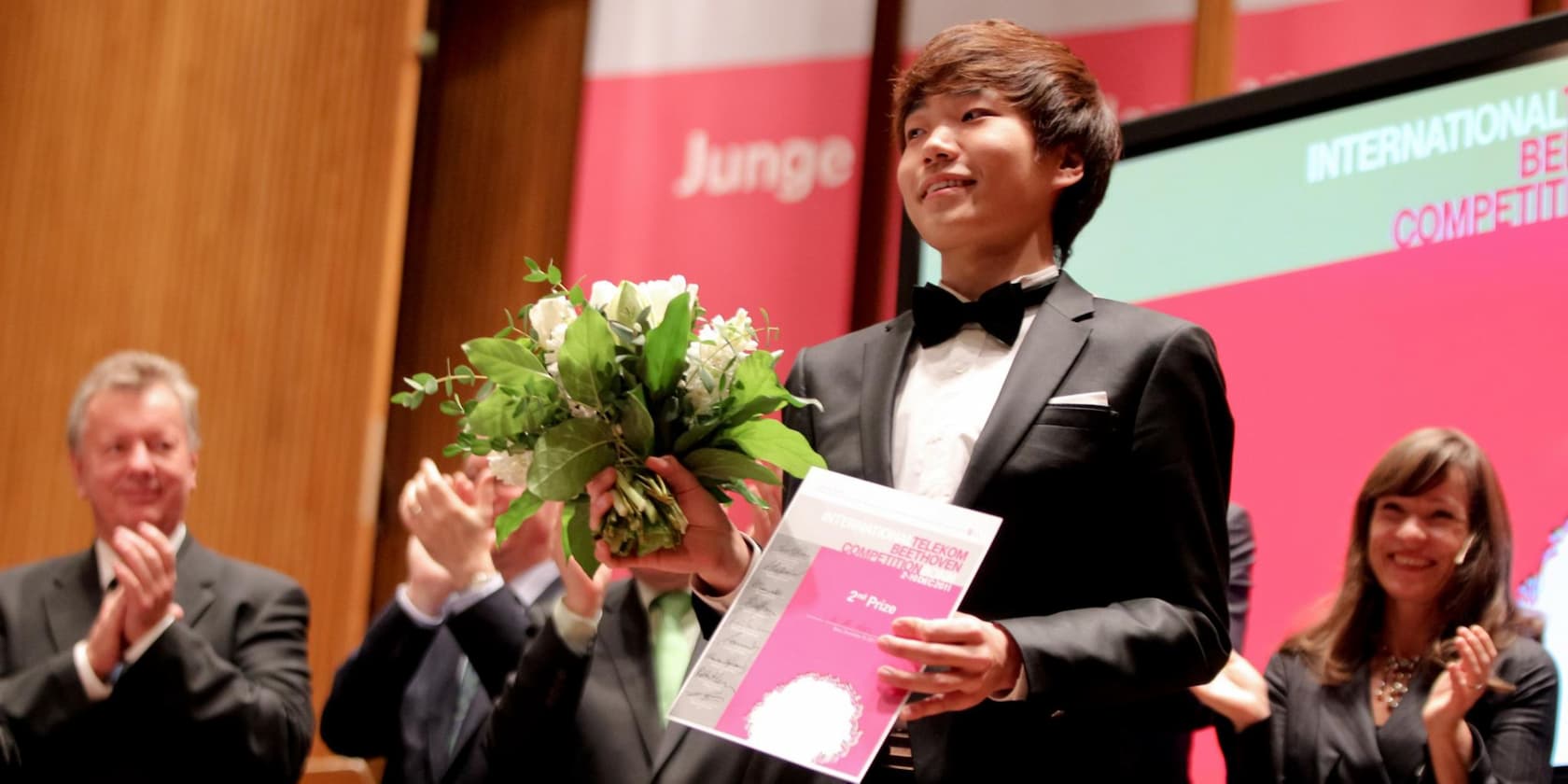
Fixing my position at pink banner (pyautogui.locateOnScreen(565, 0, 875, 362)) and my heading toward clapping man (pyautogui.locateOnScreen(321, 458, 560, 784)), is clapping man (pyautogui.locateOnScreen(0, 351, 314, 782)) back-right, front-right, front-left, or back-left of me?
front-right

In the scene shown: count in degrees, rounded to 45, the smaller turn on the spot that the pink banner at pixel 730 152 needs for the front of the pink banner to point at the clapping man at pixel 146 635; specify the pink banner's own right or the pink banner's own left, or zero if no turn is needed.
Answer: approximately 45° to the pink banner's own right

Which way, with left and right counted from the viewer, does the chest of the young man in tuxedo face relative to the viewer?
facing the viewer and to the left of the viewer

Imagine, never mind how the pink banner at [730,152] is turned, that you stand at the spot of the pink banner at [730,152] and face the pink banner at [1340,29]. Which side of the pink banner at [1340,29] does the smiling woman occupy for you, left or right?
right

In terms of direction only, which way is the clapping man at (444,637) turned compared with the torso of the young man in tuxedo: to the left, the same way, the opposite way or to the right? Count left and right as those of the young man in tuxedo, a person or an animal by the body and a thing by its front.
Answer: to the left

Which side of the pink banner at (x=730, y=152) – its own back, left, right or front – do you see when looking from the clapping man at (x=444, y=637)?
front

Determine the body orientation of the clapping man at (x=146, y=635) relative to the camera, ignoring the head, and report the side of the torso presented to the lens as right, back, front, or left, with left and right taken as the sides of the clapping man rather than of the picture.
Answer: front

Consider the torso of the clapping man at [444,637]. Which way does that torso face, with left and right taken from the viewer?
facing the viewer and to the right of the viewer

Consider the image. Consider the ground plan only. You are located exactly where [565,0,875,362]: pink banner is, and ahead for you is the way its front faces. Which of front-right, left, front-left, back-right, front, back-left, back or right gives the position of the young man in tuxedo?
front

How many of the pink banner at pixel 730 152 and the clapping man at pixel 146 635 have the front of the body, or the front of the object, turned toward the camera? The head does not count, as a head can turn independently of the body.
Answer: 2

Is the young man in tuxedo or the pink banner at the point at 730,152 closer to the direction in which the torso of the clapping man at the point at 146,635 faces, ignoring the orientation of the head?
the young man in tuxedo

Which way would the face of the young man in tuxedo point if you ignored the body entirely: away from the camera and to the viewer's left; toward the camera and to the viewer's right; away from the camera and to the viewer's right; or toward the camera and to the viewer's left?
toward the camera and to the viewer's left
